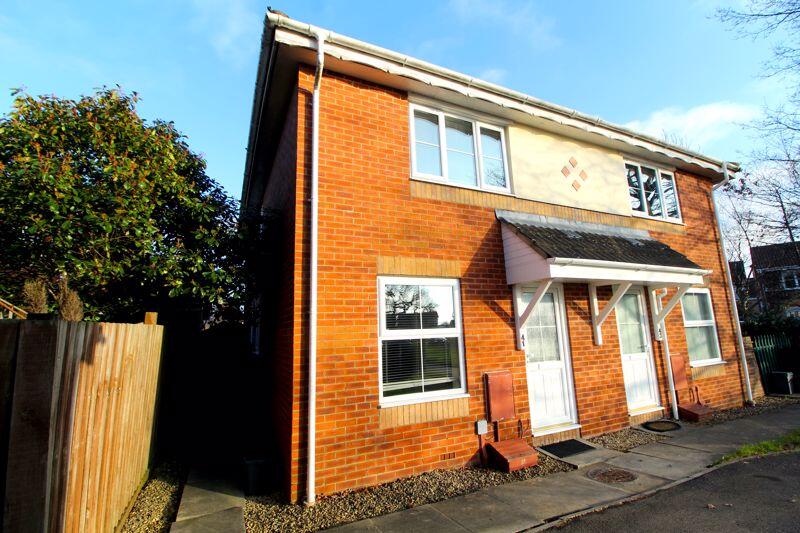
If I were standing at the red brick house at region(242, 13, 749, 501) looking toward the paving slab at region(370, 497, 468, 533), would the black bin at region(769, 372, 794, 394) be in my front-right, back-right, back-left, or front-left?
back-left

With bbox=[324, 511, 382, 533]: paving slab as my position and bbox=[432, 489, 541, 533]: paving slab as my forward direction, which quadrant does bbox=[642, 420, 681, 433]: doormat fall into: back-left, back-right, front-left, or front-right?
front-left

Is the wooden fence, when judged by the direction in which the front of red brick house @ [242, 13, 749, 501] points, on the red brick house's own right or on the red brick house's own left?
on the red brick house's own right

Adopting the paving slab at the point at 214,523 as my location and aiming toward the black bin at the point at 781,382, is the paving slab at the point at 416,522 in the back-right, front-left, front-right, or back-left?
front-right

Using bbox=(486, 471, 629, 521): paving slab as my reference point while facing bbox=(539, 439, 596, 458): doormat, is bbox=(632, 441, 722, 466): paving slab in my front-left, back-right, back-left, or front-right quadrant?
front-right

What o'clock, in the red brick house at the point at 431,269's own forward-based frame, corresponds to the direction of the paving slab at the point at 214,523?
The paving slab is roughly at 3 o'clock from the red brick house.

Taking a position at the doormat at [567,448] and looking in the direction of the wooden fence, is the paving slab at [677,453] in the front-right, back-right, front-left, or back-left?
back-left

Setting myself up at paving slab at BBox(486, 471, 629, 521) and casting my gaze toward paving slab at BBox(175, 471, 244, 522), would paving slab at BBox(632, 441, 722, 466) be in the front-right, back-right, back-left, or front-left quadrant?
back-right

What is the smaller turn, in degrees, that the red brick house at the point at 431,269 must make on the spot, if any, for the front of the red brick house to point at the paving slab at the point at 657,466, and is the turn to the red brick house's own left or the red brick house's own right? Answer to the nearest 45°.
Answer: approximately 45° to the red brick house's own left

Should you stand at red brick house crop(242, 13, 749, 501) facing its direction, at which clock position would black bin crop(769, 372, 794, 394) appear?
The black bin is roughly at 9 o'clock from the red brick house.
